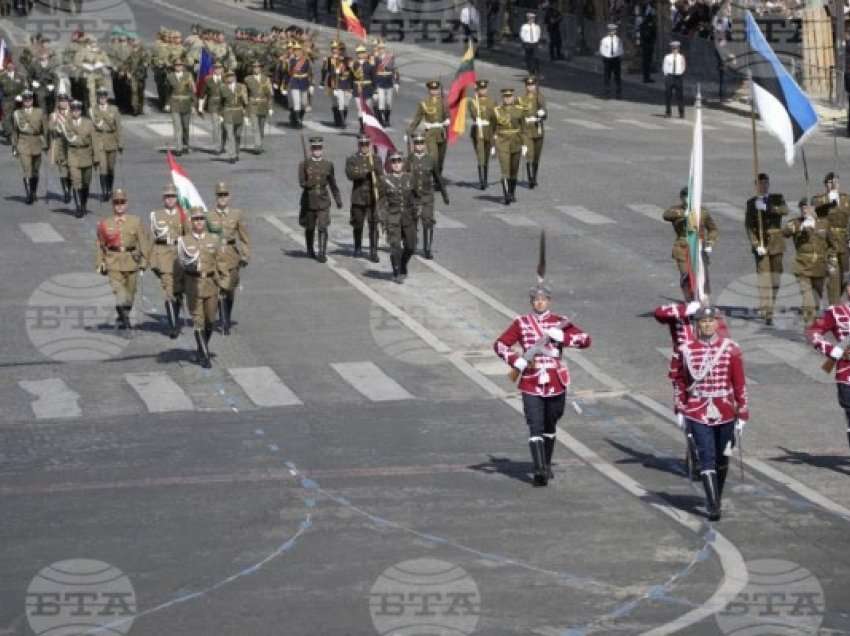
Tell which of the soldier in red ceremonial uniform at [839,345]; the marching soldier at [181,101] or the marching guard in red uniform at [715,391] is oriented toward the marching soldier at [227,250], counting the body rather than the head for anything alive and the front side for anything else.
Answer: the marching soldier at [181,101]

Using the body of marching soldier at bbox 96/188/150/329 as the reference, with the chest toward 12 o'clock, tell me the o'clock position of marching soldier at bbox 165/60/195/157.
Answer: marching soldier at bbox 165/60/195/157 is roughly at 6 o'clock from marching soldier at bbox 96/188/150/329.

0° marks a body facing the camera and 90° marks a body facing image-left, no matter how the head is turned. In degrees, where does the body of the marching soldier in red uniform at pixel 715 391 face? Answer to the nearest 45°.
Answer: approximately 0°

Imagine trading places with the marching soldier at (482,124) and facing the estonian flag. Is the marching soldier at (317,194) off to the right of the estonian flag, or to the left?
right
